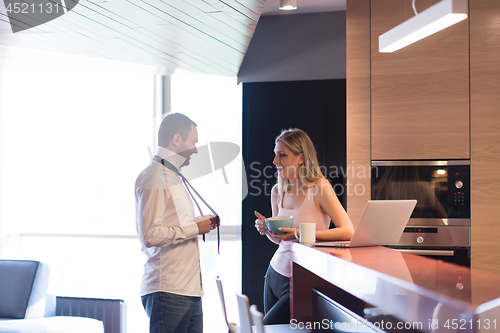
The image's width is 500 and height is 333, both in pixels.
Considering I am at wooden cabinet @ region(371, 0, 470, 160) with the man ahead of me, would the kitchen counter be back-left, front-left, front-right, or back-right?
front-left

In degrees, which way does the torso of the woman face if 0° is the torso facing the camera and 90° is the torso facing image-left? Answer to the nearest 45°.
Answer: approximately 45°

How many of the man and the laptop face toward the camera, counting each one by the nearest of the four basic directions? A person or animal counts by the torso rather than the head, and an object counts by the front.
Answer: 0

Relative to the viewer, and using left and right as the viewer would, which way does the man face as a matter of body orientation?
facing to the right of the viewer

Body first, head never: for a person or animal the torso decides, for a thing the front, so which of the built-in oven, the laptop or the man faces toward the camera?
the built-in oven

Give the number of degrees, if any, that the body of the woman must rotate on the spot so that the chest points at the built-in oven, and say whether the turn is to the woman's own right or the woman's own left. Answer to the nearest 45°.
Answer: approximately 180°

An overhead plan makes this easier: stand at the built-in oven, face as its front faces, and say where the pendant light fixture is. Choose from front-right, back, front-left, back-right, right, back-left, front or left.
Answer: front

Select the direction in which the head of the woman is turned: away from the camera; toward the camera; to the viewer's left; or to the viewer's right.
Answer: to the viewer's left

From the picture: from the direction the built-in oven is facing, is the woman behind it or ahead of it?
ahead

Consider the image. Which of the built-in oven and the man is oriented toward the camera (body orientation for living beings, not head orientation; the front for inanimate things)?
the built-in oven

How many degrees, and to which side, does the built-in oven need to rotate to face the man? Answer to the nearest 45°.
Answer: approximately 45° to its right

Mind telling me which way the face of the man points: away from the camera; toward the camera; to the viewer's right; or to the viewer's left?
to the viewer's right

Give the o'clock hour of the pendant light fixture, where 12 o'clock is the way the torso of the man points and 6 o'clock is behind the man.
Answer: The pendant light fixture is roughly at 1 o'clock from the man.

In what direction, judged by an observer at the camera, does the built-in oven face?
facing the viewer
